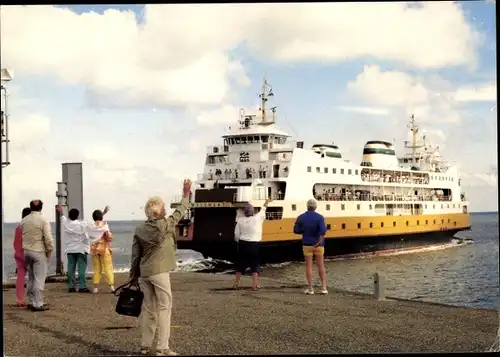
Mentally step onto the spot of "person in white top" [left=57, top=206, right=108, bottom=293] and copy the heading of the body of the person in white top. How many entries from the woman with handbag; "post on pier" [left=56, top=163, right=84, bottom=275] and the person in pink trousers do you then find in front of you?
1

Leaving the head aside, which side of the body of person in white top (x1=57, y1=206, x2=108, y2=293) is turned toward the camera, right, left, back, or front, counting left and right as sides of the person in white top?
back

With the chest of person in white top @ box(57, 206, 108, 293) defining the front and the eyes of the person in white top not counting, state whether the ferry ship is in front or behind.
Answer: in front

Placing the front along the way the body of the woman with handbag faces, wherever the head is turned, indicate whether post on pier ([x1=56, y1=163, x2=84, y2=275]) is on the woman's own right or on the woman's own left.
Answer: on the woman's own left

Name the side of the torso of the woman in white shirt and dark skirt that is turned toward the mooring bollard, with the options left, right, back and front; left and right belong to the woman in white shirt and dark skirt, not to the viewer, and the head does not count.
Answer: right

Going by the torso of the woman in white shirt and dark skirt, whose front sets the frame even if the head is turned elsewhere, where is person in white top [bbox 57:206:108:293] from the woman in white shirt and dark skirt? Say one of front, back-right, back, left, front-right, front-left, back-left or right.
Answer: left

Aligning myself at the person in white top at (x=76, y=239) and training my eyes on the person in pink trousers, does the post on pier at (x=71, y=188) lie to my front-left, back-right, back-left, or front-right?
back-right

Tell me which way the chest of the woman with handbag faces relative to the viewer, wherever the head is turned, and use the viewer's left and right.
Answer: facing away from the viewer and to the right of the viewer

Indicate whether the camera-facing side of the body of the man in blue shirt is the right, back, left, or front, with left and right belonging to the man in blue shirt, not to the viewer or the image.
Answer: back

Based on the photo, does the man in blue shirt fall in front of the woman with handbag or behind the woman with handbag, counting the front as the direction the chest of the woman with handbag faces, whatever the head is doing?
in front

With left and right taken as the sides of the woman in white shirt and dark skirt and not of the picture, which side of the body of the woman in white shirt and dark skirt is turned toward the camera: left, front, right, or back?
back
